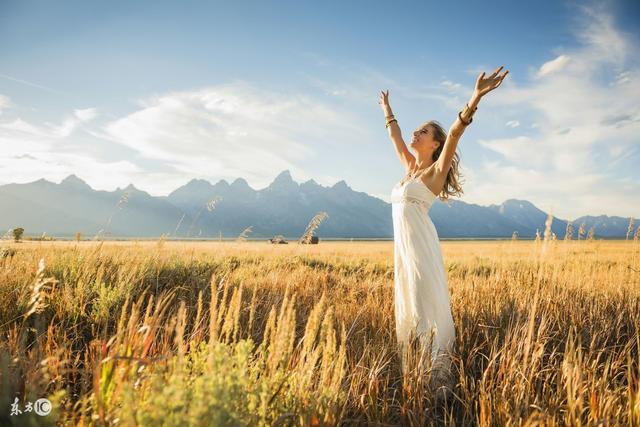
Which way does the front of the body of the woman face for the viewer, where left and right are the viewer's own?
facing the viewer and to the left of the viewer
